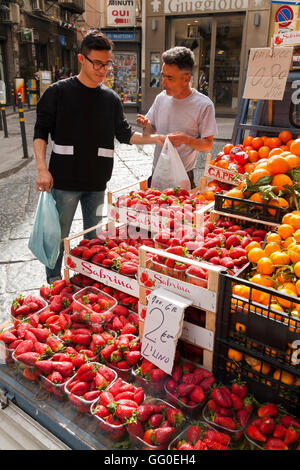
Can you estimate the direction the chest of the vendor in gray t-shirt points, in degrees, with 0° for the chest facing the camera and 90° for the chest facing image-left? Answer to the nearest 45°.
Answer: approximately 45°

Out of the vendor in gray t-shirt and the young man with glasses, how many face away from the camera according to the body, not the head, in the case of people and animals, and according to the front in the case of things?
0

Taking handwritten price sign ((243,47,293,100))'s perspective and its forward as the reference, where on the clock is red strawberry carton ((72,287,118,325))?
The red strawberry carton is roughly at 1 o'clock from the handwritten price sign.

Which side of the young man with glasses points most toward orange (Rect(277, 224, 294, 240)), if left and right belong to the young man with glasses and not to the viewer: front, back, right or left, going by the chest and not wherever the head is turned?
front

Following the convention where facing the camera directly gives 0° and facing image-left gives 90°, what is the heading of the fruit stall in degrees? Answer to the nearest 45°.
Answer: approximately 45°

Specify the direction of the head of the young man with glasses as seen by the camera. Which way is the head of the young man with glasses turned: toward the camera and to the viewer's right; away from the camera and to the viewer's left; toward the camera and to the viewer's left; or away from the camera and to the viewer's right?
toward the camera and to the viewer's right

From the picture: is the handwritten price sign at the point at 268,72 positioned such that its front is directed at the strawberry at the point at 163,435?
yes

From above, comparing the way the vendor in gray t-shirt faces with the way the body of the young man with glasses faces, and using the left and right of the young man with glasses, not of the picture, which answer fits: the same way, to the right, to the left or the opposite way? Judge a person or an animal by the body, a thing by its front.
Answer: to the right

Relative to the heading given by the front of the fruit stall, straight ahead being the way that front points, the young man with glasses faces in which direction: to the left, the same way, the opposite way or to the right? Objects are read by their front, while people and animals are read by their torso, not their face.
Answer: to the left

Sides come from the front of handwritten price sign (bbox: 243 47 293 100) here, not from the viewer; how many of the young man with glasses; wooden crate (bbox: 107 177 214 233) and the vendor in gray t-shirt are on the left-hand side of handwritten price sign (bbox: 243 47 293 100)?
0

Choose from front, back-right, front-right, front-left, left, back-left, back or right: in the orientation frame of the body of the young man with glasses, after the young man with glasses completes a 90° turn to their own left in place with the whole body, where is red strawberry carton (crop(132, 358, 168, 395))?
back-right

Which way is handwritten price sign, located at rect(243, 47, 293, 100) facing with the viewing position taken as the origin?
facing the viewer

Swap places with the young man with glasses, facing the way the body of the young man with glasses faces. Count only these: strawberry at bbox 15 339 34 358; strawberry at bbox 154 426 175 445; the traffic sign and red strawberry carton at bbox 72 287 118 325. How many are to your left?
1

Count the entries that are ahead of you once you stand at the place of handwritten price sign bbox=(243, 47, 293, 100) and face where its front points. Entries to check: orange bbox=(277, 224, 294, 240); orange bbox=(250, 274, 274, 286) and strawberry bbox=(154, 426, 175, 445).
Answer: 3

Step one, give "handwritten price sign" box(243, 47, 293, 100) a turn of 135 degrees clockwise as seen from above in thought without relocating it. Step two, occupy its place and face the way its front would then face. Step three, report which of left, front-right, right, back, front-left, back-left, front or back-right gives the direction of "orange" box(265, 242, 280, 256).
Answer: back-left

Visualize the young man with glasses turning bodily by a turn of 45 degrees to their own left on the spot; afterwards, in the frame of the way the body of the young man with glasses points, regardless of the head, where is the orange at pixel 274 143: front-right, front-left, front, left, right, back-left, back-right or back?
front

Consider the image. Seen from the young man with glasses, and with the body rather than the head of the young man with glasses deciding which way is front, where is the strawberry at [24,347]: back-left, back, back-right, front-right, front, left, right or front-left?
front-right

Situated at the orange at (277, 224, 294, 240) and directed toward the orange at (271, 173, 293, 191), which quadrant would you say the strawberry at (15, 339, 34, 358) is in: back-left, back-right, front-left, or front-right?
back-left
